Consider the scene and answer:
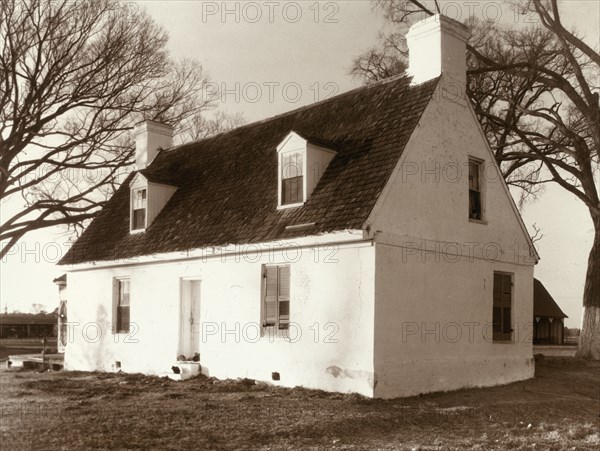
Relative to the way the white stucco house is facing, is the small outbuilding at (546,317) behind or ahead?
behind

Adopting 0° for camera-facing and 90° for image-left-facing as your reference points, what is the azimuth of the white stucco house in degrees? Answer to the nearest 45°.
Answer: approximately 45°
